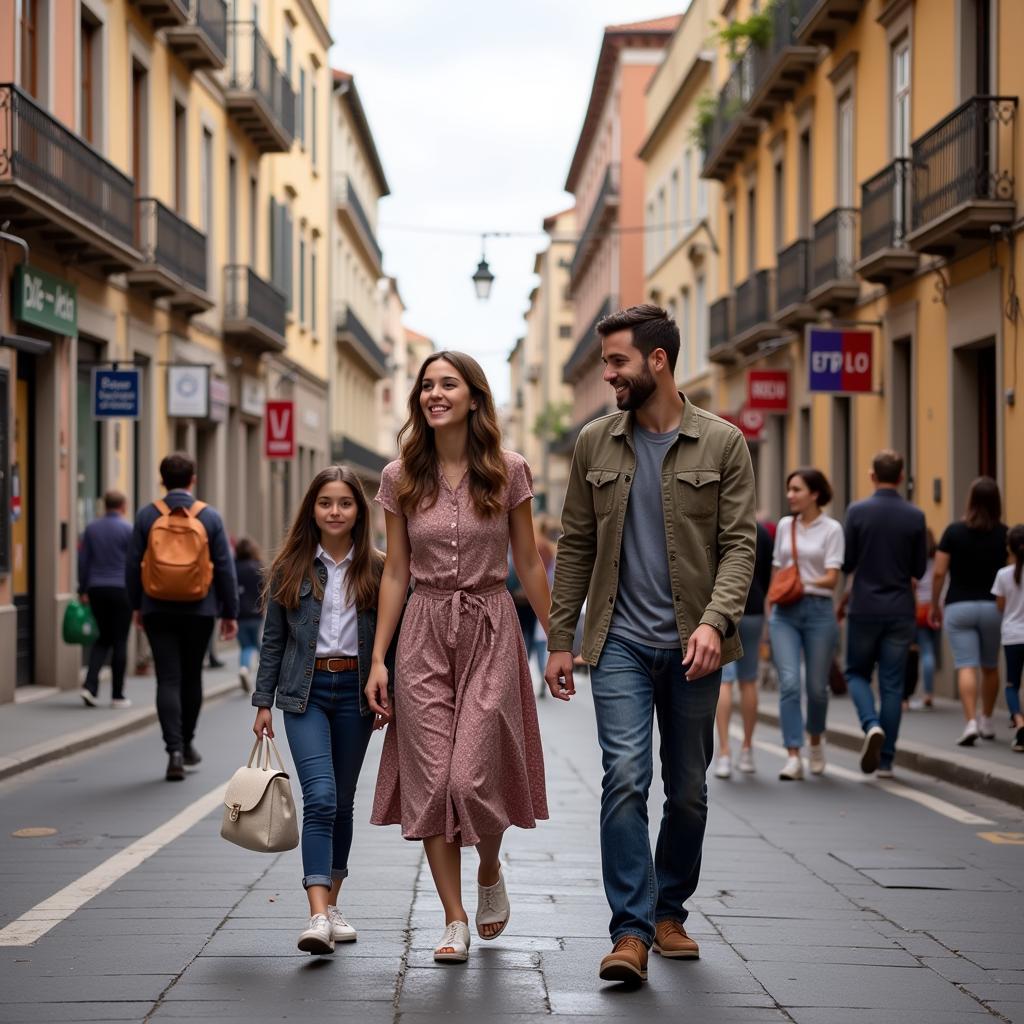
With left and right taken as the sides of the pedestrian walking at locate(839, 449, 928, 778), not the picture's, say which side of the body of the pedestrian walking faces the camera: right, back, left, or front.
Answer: back

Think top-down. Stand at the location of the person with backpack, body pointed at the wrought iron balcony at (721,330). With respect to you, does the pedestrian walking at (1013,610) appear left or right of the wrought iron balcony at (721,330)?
right

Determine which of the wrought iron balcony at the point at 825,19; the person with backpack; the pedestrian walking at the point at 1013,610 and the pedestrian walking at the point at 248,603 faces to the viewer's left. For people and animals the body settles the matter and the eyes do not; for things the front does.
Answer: the wrought iron balcony

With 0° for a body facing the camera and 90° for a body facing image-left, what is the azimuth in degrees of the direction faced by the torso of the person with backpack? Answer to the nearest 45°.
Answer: approximately 180°

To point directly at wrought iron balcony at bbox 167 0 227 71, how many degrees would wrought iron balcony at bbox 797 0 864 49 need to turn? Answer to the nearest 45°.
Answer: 0° — it already faces it

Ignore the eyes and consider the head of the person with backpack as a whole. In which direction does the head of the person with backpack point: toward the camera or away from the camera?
away from the camera

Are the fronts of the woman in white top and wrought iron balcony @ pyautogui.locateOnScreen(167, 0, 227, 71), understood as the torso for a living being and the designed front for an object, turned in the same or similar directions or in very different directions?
very different directions

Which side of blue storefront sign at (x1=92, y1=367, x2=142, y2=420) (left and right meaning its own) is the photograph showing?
front

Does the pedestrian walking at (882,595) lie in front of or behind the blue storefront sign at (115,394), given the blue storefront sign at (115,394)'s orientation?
in front

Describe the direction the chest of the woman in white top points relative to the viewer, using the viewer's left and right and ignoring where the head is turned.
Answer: facing the viewer and to the left of the viewer

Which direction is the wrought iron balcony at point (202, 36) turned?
to the viewer's right

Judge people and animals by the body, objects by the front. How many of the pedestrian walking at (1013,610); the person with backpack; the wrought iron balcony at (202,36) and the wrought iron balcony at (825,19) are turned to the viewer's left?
1

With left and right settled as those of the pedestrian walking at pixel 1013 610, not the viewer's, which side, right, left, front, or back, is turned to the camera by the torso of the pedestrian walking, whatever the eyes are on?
back

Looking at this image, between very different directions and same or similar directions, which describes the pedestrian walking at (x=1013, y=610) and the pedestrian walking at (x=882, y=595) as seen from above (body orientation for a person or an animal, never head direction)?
same or similar directions

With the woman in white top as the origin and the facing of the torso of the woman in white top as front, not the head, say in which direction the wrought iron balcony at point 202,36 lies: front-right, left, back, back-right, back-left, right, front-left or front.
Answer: right

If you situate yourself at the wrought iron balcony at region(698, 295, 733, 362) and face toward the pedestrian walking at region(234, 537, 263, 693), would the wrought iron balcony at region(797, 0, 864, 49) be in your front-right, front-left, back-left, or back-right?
front-left

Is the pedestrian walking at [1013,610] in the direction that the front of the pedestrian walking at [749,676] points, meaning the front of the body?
no

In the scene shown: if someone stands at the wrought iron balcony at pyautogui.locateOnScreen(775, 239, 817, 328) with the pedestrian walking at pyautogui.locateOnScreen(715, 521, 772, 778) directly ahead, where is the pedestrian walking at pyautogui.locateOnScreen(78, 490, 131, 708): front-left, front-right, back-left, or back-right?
front-right
